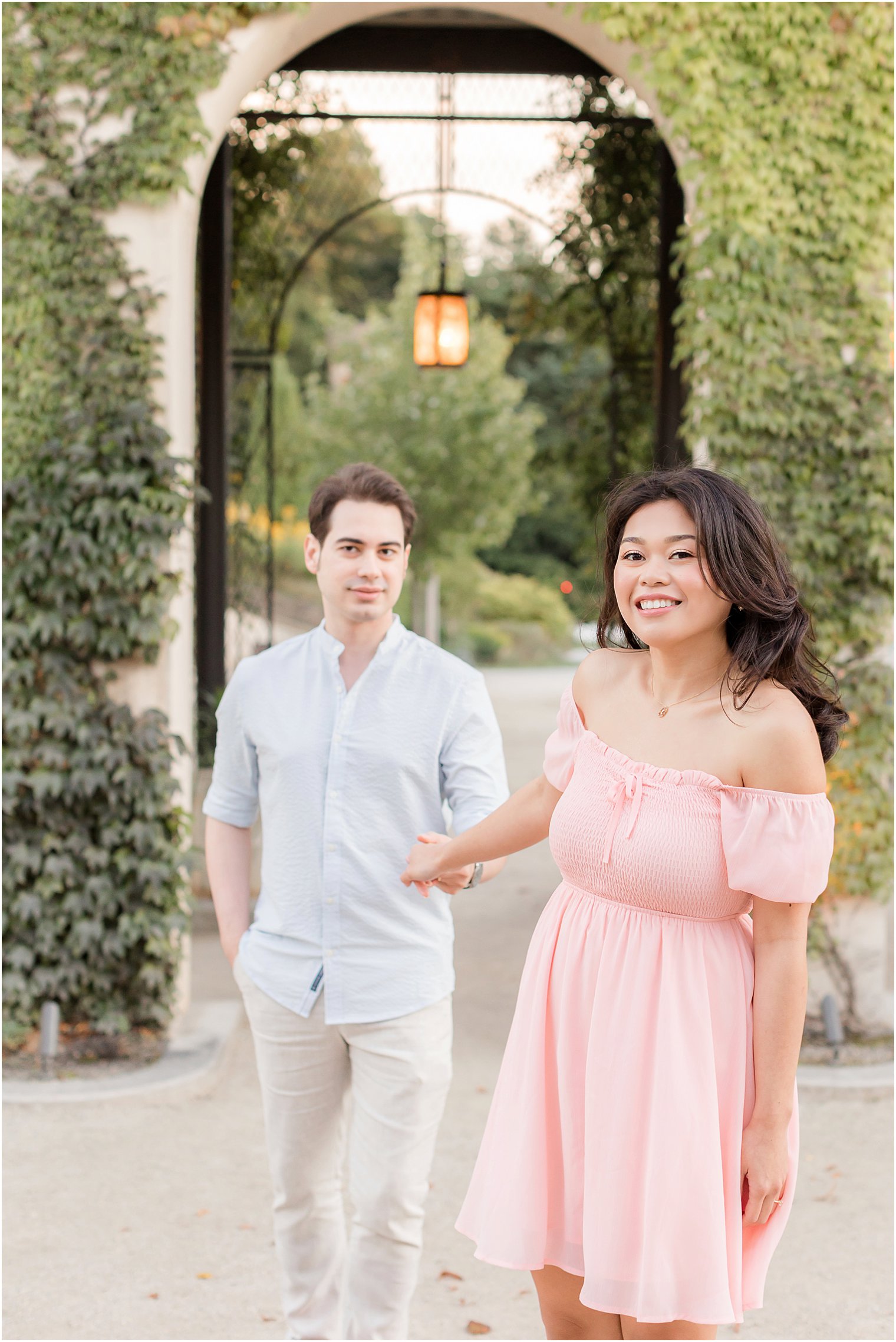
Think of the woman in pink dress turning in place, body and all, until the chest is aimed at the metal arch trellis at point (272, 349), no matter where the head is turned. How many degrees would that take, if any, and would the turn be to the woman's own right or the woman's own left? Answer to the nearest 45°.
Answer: approximately 135° to the woman's own right

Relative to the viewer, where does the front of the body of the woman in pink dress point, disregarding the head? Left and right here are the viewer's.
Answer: facing the viewer and to the left of the viewer

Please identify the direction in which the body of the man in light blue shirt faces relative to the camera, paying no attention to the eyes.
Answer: toward the camera

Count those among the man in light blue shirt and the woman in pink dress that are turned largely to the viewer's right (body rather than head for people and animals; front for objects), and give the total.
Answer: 0

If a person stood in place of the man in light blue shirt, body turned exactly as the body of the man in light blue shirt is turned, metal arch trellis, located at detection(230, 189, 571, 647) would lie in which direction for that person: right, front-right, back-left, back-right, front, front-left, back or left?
back

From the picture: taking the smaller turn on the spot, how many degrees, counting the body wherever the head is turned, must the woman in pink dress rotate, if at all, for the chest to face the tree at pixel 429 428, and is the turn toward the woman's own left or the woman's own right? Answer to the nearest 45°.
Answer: approximately 135° to the woman's own right

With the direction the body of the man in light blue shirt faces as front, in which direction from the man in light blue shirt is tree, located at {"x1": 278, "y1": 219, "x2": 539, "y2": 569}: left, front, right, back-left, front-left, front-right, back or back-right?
back

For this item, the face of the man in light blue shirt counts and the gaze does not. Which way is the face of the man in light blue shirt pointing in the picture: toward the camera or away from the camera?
toward the camera

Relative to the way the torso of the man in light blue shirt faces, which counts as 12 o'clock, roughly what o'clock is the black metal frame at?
The black metal frame is roughly at 6 o'clock from the man in light blue shirt.

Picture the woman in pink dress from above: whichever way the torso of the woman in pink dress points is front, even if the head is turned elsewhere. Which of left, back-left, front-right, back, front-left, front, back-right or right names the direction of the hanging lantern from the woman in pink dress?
back-right

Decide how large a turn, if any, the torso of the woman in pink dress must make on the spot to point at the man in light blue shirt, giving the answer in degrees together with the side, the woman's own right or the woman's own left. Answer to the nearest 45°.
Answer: approximately 90° to the woman's own right
